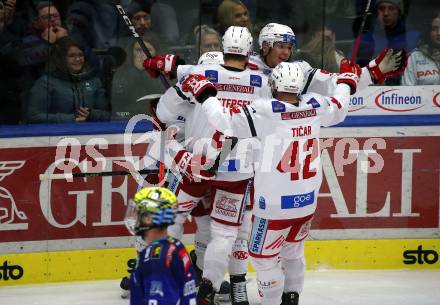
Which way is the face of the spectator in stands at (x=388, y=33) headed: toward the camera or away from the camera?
toward the camera

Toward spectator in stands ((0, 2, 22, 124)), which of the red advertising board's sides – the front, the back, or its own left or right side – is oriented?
right

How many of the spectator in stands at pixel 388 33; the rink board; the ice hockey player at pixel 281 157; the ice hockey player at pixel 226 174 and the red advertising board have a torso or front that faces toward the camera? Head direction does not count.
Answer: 3

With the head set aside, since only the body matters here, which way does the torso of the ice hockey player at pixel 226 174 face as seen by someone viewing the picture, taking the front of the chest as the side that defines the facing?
away from the camera

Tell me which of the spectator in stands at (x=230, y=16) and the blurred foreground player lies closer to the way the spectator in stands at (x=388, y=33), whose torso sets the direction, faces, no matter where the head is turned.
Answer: the blurred foreground player

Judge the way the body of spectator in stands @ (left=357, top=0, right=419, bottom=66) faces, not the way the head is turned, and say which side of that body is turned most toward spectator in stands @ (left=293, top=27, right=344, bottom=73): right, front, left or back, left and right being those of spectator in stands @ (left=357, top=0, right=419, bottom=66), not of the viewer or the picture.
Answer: right

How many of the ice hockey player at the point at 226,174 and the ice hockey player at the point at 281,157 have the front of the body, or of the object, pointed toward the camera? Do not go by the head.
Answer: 0

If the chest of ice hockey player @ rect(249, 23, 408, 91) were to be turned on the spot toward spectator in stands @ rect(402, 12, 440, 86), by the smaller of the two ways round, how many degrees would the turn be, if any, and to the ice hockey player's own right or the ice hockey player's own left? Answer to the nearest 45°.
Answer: approximately 90° to the ice hockey player's own left

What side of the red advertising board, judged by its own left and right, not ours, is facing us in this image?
front

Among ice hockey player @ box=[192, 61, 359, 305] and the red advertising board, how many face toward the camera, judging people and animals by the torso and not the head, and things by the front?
1

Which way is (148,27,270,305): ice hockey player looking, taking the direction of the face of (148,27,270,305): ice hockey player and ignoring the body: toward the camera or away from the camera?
away from the camera

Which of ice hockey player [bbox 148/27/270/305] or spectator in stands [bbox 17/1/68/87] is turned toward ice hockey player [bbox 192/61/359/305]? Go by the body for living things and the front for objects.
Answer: the spectator in stands

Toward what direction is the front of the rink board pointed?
toward the camera

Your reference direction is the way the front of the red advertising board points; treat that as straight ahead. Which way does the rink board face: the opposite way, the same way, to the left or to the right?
the same way

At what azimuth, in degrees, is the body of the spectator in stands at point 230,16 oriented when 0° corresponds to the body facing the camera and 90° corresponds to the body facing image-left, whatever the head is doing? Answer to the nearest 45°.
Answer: approximately 315°

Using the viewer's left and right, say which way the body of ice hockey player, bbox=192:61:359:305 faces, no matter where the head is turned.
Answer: facing away from the viewer and to the left of the viewer

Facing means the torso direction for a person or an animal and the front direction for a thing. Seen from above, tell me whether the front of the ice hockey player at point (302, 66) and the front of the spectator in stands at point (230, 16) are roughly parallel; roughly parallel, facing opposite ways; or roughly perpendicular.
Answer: roughly parallel

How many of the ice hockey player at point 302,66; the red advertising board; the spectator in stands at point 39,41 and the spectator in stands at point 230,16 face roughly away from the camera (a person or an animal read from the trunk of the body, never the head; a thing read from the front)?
0

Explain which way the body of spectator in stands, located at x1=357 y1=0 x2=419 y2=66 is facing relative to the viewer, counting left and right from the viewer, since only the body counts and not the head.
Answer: facing the viewer
